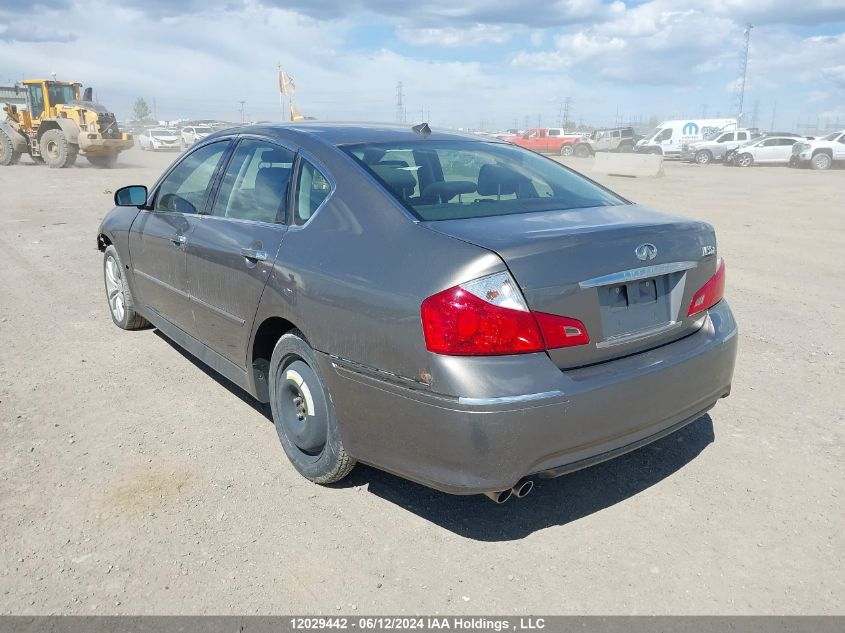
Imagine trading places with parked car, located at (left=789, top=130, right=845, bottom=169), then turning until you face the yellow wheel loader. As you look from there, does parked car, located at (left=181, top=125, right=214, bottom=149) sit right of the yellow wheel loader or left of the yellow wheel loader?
right

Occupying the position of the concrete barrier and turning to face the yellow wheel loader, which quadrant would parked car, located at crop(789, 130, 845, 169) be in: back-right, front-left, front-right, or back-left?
back-right

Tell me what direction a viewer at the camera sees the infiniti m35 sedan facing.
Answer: facing away from the viewer and to the left of the viewer

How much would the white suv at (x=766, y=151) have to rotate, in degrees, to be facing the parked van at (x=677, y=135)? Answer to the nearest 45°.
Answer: approximately 90° to its right

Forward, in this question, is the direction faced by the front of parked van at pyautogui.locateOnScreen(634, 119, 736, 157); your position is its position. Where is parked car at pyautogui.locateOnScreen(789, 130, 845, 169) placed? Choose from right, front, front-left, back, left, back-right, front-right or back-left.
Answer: back-left

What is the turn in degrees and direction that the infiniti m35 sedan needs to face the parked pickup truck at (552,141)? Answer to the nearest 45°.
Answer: approximately 45° to its right

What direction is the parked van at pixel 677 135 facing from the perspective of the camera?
to the viewer's left

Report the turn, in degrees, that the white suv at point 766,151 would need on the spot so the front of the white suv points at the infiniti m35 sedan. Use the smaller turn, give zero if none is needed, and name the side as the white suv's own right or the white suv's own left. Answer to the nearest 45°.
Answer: approximately 45° to the white suv's own left
